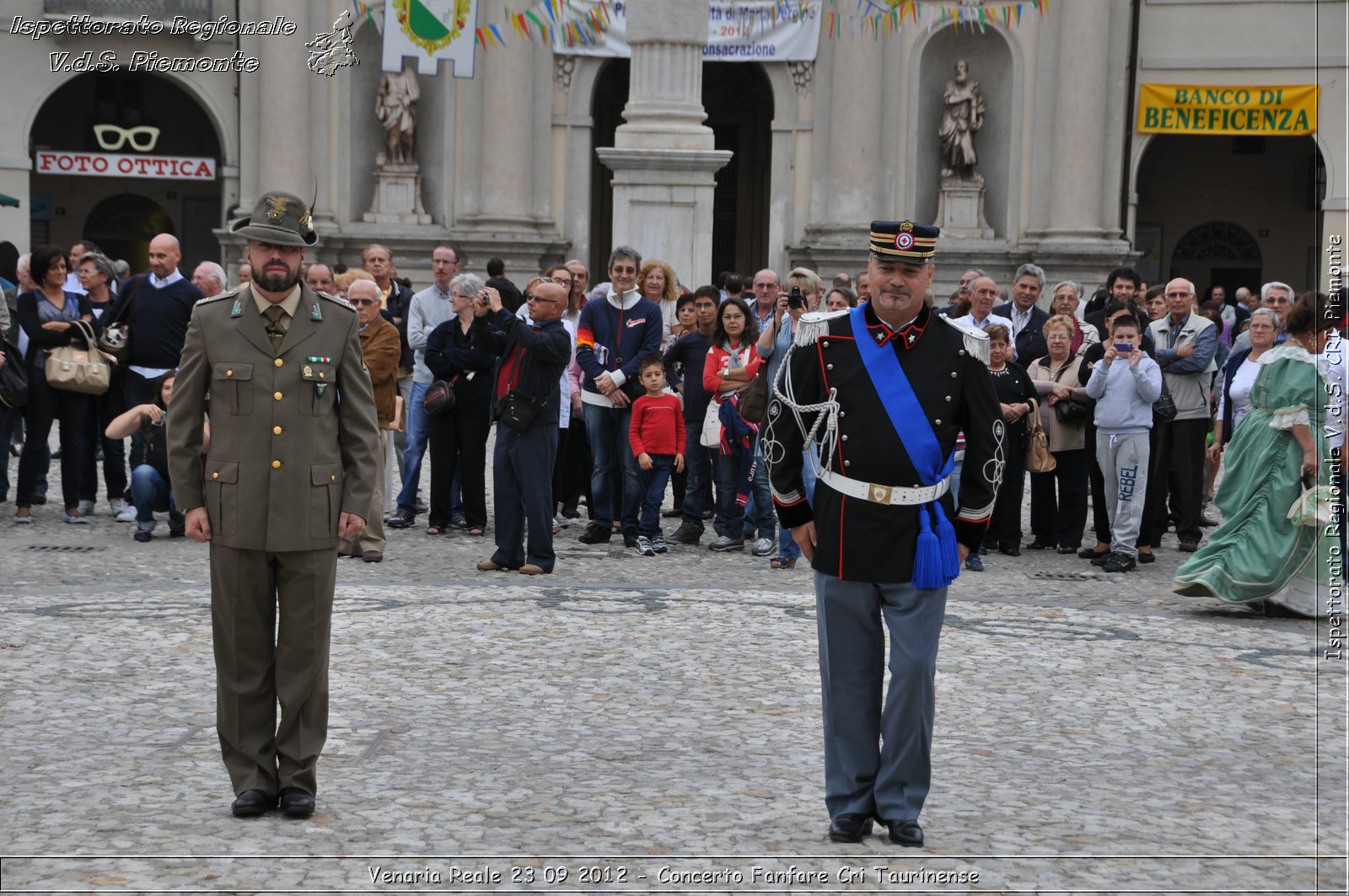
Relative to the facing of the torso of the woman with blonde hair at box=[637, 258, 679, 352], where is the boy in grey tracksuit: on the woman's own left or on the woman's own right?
on the woman's own left

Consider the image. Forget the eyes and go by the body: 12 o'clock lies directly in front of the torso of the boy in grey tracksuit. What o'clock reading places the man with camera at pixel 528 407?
The man with camera is roughly at 2 o'clock from the boy in grey tracksuit.

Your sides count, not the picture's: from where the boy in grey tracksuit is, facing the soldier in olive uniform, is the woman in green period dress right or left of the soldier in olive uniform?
left

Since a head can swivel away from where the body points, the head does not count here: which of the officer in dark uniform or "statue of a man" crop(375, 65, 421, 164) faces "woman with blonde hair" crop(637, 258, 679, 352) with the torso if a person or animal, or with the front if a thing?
the statue of a man

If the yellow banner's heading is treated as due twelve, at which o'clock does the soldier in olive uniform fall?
The soldier in olive uniform is roughly at 12 o'clock from the yellow banner.

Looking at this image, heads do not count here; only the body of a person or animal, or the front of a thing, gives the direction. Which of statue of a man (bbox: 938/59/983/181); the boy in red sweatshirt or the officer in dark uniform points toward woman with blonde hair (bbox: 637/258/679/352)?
the statue of a man

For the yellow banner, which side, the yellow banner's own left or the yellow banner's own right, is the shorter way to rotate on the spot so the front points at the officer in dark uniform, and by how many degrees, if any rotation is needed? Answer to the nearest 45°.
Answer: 0° — it already faces them

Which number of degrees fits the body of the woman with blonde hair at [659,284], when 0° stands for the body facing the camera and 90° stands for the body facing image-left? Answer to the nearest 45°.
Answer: approximately 0°

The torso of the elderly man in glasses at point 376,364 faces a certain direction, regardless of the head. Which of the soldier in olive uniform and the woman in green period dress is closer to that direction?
the soldier in olive uniform

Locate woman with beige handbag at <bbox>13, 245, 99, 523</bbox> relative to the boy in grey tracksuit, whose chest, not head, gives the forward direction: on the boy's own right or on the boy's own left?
on the boy's own right

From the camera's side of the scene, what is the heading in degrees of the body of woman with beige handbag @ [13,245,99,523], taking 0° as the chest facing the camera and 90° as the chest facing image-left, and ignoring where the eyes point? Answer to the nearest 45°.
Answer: approximately 315°
